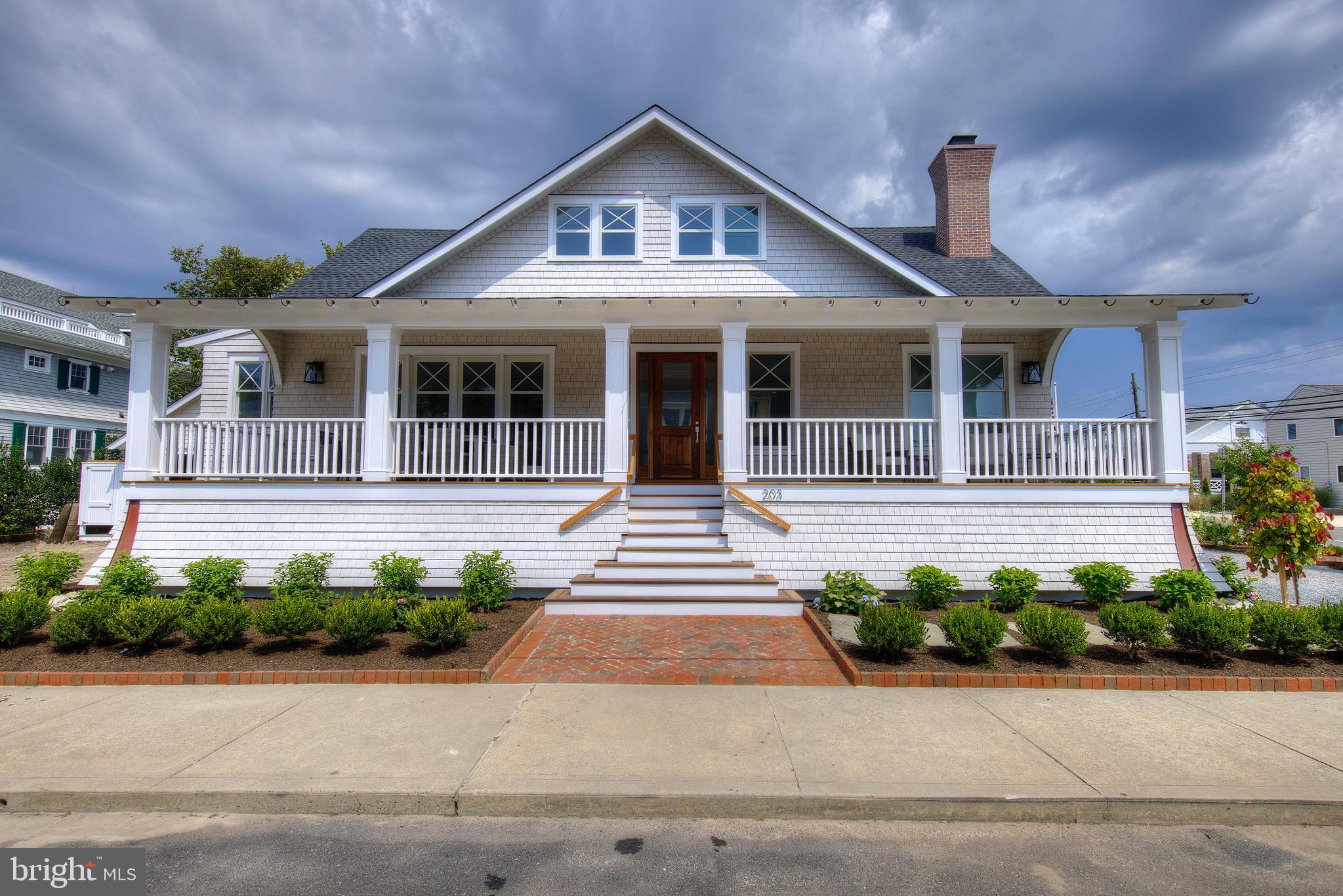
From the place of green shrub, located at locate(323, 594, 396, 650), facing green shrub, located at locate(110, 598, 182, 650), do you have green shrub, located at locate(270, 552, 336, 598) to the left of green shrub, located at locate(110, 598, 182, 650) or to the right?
right

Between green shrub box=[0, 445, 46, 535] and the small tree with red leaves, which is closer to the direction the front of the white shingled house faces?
the small tree with red leaves

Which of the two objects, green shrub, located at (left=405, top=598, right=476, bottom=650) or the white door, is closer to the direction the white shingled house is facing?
the green shrub

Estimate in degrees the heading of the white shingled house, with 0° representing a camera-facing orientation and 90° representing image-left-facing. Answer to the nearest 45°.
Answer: approximately 0°

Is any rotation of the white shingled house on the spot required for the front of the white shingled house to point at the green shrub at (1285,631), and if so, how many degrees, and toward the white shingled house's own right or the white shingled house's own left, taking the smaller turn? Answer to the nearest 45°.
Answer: approximately 45° to the white shingled house's own left

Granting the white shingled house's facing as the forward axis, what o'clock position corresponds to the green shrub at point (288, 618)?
The green shrub is roughly at 2 o'clock from the white shingled house.

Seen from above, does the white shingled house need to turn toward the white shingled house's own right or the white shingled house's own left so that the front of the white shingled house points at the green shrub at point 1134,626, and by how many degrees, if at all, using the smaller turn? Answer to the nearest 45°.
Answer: approximately 45° to the white shingled house's own left

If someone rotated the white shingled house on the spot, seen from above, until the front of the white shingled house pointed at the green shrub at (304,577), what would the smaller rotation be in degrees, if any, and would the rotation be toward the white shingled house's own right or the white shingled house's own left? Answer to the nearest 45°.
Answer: approximately 90° to the white shingled house's own right

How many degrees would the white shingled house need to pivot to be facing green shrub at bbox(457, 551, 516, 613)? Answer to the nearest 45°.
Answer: approximately 45° to its right

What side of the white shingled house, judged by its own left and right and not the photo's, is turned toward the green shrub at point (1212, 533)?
left

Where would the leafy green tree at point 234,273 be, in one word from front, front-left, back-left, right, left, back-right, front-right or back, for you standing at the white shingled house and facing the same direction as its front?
back-right
